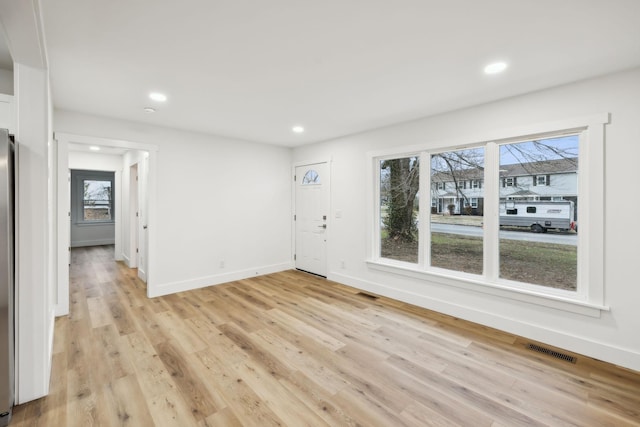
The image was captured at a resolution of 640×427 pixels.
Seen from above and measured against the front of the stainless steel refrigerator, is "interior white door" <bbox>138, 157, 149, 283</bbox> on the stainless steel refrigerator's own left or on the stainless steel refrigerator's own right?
on the stainless steel refrigerator's own left

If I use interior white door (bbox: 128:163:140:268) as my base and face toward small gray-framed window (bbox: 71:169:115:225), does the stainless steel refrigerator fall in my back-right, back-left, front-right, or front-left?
back-left

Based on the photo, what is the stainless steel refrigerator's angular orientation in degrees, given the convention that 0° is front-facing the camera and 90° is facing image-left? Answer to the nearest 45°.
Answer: approximately 270°

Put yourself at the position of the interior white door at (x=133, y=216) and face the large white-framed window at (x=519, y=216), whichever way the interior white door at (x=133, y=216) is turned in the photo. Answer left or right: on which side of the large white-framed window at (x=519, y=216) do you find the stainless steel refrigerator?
right

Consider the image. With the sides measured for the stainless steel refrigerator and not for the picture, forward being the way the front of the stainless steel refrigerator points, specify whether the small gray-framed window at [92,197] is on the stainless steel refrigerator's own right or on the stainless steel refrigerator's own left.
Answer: on the stainless steel refrigerator's own left
